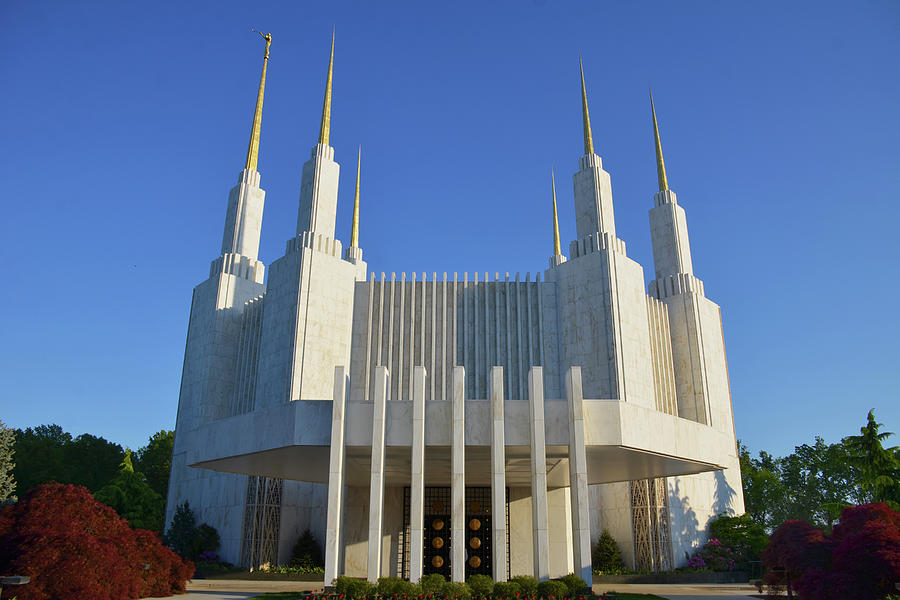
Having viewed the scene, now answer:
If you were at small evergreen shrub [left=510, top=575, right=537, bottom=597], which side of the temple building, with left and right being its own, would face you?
front

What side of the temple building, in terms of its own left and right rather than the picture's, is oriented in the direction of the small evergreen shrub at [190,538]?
right

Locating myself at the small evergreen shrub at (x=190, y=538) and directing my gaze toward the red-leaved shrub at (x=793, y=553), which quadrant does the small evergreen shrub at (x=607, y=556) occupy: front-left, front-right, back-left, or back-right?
front-left

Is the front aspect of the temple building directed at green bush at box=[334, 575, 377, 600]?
yes

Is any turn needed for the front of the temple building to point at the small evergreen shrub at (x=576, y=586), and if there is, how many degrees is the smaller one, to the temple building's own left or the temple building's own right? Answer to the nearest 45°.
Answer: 0° — it already faces it

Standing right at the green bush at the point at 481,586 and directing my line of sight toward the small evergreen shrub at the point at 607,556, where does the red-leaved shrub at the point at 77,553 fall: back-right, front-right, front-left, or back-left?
back-left

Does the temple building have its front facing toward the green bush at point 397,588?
yes

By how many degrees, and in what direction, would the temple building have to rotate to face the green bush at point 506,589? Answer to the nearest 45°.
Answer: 0° — it already faces it

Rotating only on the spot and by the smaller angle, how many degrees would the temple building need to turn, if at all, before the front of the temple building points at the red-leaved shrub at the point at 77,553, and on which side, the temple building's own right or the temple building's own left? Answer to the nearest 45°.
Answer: approximately 45° to the temple building's own right

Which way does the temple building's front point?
toward the camera

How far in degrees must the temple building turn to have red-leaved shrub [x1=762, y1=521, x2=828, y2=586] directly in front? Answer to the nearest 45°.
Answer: approximately 45° to its left

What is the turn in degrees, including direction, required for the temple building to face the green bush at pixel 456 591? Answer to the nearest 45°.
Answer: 0° — it already faces it

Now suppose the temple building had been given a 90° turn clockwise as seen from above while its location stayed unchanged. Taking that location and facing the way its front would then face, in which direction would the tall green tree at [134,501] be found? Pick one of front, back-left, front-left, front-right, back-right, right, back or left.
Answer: front-right

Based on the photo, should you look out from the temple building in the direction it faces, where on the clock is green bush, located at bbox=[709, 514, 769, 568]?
The green bush is roughly at 9 o'clock from the temple building.

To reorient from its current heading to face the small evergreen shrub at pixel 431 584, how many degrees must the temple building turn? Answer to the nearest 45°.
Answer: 0° — it already faces it
